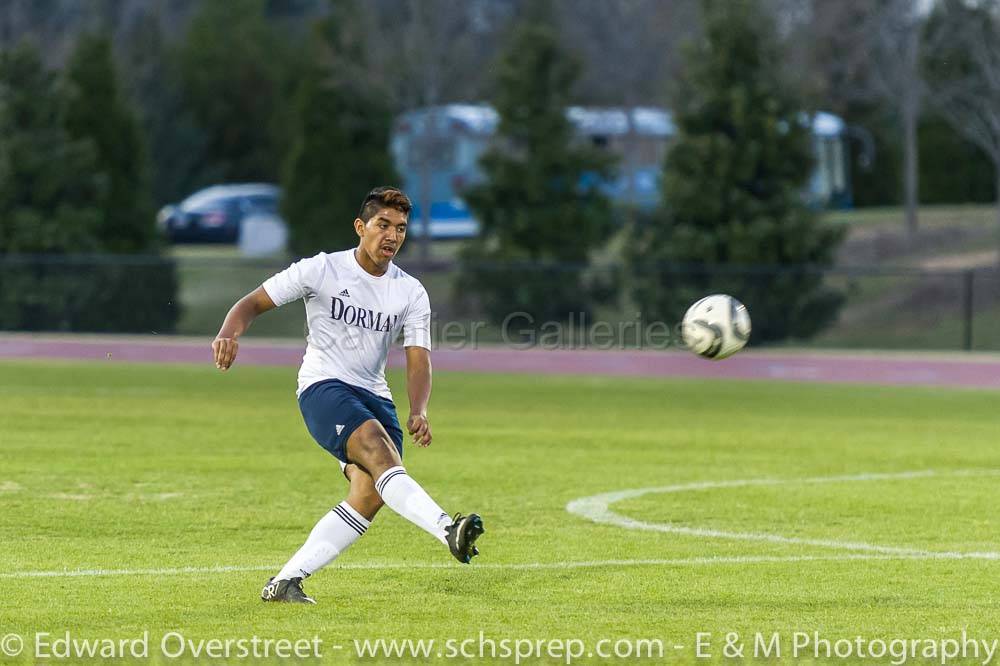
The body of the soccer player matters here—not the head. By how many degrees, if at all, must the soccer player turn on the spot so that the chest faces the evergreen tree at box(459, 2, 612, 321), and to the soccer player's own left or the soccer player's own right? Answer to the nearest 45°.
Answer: approximately 135° to the soccer player's own left

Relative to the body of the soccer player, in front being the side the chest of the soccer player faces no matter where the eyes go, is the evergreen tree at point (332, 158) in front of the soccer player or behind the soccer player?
behind

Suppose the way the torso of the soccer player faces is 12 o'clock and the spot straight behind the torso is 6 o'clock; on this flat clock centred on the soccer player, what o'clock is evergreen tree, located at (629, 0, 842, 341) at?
The evergreen tree is roughly at 8 o'clock from the soccer player.

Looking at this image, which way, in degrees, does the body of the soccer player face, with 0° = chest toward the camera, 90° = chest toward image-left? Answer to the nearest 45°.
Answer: approximately 315°

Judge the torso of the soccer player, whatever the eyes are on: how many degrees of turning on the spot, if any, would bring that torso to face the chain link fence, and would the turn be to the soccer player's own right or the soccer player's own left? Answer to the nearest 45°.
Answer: approximately 135° to the soccer player's own left

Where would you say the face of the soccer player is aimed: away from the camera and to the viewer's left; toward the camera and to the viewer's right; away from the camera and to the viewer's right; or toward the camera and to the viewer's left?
toward the camera and to the viewer's right

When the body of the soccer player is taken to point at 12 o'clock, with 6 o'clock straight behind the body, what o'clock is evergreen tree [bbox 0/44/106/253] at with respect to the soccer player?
The evergreen tree is roughly at 7 o'clock from the soccer player.

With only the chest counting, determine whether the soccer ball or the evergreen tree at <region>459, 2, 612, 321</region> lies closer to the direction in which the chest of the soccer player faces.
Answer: the soccer ball

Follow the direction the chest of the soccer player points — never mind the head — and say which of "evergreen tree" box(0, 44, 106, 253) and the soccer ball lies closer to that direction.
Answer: the soccer ball
